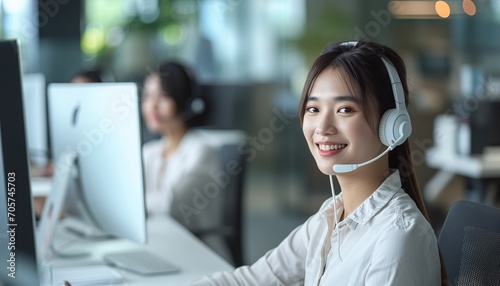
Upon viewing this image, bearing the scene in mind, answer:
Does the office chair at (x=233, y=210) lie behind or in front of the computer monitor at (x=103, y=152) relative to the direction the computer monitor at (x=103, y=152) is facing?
in front

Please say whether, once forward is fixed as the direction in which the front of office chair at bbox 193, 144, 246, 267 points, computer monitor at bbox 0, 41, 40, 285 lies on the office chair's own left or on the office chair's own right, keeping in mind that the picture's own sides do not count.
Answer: on the office chair's own left

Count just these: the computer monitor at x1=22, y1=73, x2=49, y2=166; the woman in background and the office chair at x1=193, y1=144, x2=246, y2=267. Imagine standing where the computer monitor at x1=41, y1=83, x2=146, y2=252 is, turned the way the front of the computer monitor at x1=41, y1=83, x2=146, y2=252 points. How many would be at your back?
0

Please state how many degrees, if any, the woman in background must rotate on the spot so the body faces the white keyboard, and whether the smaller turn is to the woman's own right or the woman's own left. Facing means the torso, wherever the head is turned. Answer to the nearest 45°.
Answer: approximately 45° to the woman's own left

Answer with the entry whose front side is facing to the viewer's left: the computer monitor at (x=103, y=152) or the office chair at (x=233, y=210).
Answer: the office chair

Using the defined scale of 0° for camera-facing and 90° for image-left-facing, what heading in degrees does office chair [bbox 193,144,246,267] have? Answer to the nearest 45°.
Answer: approximately 90°

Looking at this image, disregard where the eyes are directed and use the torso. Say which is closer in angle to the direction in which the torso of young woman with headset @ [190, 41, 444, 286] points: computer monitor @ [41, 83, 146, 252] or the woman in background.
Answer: the computer monitor

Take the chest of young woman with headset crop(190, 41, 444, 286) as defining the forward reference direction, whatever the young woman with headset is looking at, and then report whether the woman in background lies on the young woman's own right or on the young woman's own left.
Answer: on the young woman's own right

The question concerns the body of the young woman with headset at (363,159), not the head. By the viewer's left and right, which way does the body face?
facing the viewer and to the left of the viewer

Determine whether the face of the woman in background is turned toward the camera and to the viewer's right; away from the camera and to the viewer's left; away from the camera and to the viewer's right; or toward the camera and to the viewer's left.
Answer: toward the camera and to the viewer's left

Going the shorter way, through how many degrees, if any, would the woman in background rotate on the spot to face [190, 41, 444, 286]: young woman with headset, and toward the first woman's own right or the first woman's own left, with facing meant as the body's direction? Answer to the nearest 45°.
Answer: approximately 45° to the first woman's own left

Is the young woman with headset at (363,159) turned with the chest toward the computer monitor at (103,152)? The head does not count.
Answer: no
